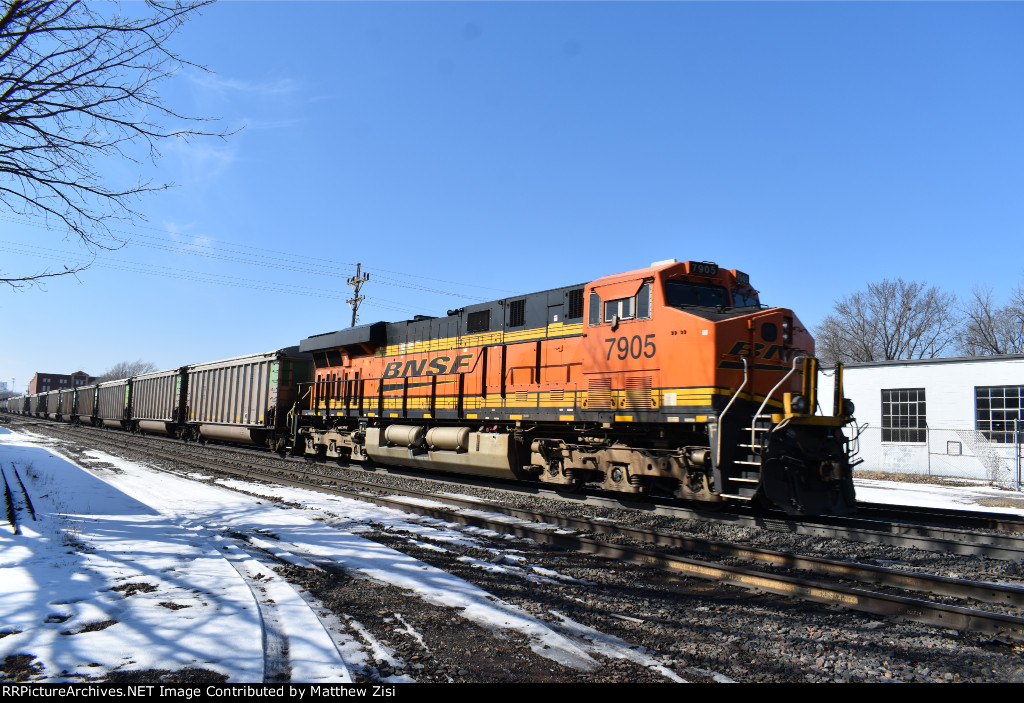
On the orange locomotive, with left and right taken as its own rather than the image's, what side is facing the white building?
left

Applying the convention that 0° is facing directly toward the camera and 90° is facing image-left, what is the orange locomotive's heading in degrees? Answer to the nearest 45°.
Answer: approximately 315°
